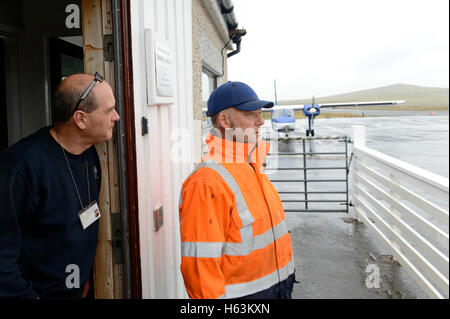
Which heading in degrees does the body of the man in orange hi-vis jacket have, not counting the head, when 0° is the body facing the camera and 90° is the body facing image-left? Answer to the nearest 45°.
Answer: approximately 315°

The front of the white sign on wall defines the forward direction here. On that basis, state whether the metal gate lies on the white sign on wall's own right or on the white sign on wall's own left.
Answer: on the white sign on wall's own left

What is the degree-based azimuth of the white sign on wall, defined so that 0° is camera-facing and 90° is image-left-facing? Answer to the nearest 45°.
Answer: approximately 315°

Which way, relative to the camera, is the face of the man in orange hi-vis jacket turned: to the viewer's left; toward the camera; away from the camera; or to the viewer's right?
to the viewer's right

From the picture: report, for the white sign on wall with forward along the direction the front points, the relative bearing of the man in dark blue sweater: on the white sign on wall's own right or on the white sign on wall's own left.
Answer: on the white sign on wall's own right

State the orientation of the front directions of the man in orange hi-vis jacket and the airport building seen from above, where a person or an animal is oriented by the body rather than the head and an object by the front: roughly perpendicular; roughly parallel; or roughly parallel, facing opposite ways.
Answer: roughly parallel

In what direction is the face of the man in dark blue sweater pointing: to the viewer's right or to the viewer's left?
to the viewer's right

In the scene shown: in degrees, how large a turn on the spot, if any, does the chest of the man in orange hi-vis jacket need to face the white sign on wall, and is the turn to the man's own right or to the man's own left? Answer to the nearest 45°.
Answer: approximately 180°

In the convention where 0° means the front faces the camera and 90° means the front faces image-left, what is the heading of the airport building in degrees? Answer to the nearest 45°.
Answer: approximately 315°

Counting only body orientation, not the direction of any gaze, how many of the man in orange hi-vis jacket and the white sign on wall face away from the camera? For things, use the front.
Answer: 0
